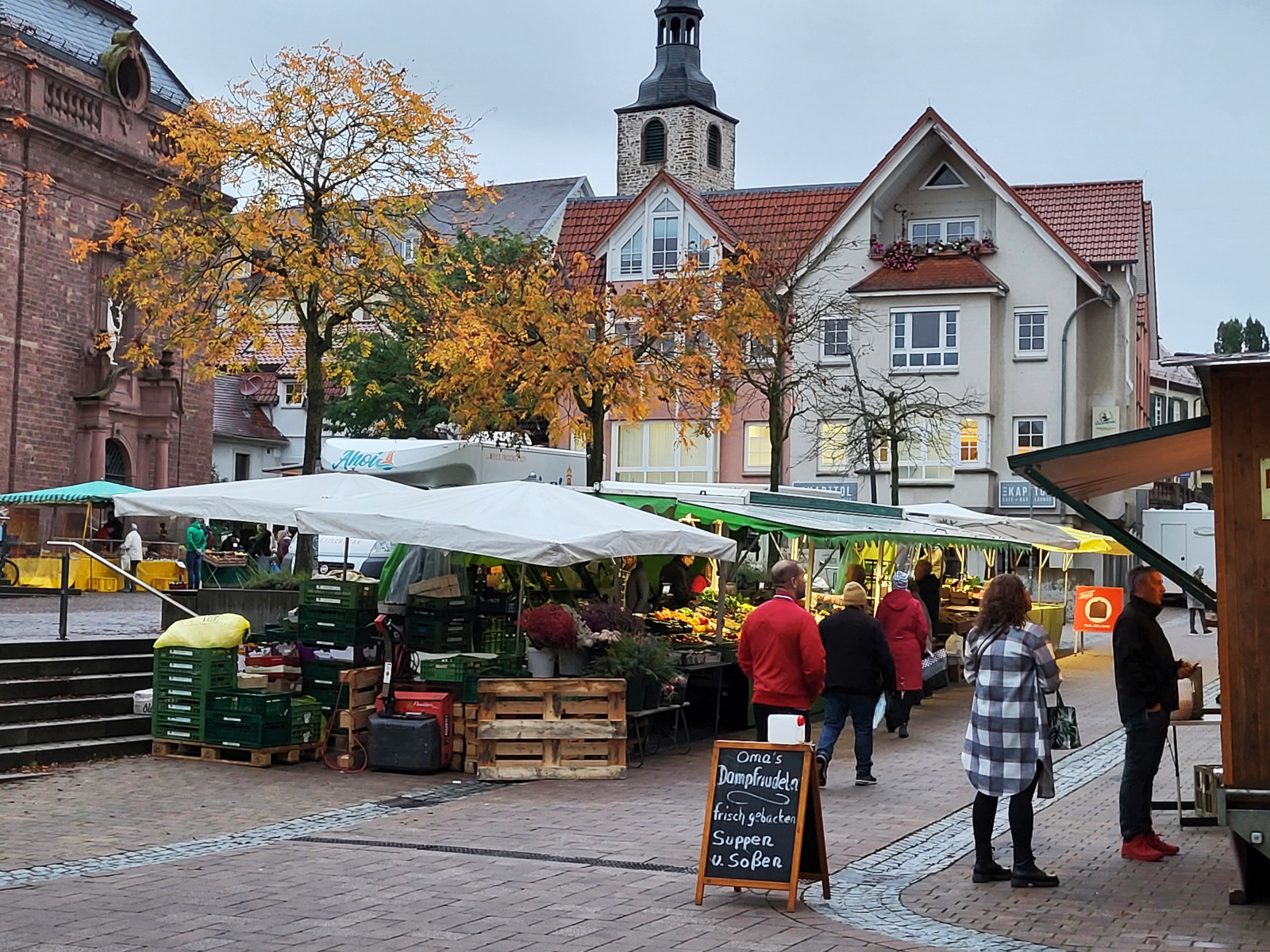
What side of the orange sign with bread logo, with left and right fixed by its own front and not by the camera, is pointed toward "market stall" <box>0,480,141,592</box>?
right

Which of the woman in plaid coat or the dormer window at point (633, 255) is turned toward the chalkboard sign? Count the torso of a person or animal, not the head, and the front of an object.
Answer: the dormer window

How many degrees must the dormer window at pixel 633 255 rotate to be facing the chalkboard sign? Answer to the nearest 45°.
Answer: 0° — it already faces it

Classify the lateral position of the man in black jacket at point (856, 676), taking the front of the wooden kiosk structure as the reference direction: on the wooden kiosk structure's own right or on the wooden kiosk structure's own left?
on the wooden kiosk structure's own right

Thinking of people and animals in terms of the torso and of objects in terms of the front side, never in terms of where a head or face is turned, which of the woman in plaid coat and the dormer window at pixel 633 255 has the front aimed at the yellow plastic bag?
the dormer window

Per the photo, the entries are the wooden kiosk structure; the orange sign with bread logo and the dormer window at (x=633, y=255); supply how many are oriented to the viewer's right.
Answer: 0

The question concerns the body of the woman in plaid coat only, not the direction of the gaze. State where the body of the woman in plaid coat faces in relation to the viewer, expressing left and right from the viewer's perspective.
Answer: facing away from the viewer and to the right of the viewer

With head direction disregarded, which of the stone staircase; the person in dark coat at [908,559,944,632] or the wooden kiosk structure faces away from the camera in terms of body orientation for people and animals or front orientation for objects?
the person in dark coat

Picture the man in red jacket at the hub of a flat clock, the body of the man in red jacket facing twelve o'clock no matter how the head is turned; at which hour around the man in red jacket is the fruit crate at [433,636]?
The fruit crate is roughly at 9 o'clock from the man in red jacket.

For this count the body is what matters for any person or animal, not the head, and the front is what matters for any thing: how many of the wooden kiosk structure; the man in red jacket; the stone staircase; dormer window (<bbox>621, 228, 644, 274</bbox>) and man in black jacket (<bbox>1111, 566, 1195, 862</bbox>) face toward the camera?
2

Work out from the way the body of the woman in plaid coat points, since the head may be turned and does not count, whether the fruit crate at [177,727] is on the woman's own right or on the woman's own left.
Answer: on the woman's own left

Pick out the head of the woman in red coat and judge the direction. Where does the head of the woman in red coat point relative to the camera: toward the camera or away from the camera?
away from the camera

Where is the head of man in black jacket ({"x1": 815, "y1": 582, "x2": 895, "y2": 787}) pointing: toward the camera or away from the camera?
away from the camera

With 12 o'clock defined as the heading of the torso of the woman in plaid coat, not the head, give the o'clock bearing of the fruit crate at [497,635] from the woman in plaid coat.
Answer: The fruit crate is roughly at 9 o'clock from the woman in plaid coat.

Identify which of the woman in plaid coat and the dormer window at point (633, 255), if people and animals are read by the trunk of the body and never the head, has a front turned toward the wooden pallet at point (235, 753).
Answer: the dormer window
